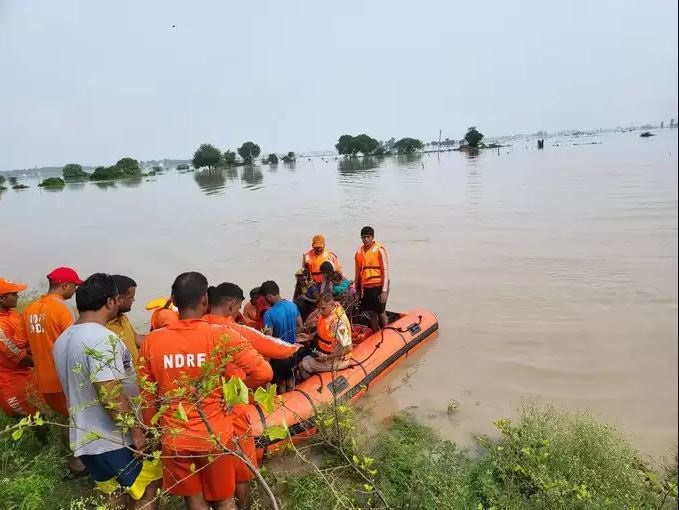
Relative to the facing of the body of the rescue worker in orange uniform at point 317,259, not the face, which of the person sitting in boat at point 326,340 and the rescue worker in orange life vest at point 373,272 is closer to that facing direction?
the person sitting in boat

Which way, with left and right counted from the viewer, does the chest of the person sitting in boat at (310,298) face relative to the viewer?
facing the viewer and to the left of the viewer

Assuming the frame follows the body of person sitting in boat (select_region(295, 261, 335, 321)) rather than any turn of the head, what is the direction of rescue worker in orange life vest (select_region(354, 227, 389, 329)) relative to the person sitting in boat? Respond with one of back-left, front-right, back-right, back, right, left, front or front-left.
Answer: back-left

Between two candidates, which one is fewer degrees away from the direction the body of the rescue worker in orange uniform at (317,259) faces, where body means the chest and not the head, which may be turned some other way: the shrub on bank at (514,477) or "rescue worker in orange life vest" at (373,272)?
the shrub on bank

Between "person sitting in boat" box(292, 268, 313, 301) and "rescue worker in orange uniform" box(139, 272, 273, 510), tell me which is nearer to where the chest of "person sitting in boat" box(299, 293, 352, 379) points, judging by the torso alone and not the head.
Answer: the rescue worker in orange uniform

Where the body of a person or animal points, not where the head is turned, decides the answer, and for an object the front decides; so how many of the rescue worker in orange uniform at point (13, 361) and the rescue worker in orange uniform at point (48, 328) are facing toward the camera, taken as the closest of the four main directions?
0

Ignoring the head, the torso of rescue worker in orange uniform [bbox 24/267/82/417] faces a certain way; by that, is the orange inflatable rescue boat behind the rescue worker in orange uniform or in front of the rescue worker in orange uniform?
in front

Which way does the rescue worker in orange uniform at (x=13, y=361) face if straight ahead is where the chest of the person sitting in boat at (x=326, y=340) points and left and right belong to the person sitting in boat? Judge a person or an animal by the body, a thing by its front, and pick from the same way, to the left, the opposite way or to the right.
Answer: the opposite way

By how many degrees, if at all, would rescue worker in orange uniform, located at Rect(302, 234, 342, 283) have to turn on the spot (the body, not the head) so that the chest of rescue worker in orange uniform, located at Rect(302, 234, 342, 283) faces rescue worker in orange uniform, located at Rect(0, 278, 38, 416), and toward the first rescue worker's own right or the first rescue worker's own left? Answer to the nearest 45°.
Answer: approximately 45° to the first rescue worker's own right

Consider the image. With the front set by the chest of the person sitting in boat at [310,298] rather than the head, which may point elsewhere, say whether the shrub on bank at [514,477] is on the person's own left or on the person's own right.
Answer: on the person's own left

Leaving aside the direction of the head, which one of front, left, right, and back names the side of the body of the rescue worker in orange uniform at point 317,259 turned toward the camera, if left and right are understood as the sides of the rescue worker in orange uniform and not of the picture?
front

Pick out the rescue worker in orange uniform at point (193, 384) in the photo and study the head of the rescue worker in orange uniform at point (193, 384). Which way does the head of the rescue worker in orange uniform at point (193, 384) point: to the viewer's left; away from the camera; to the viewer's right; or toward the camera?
away from the camera

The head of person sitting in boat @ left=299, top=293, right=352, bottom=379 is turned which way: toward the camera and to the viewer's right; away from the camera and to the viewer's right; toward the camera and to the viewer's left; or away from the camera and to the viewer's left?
toward the camera and to the viewer's left

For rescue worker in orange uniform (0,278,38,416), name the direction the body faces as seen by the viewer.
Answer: to the viewer's right
